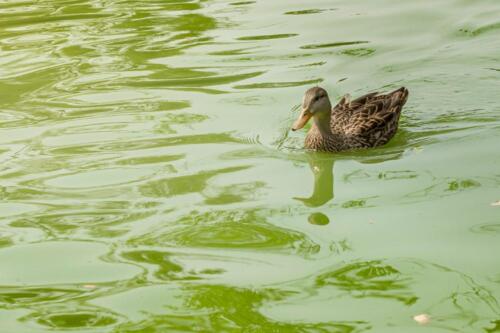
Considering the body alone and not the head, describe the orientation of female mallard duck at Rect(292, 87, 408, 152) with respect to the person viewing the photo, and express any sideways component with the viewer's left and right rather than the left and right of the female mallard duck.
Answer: facing the viewer and to the left of the viewer
